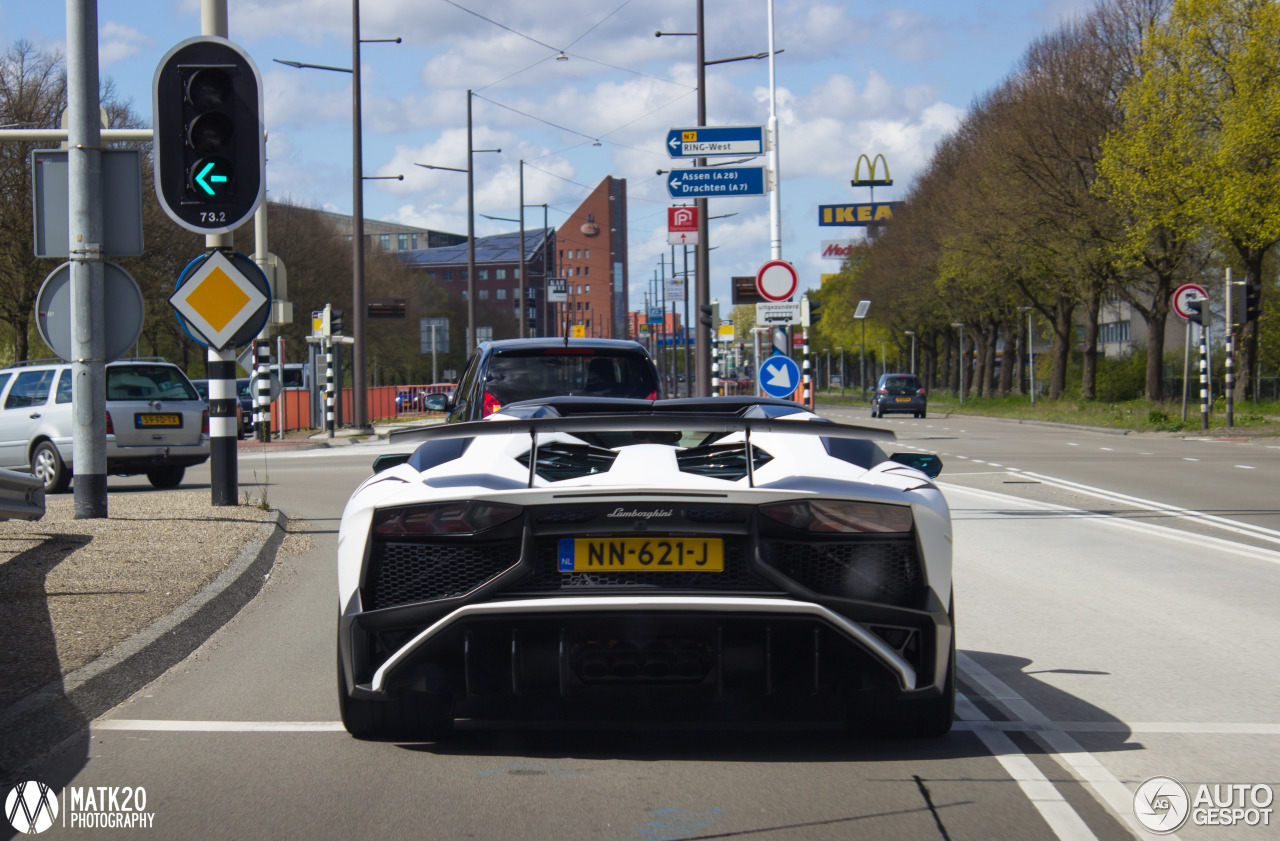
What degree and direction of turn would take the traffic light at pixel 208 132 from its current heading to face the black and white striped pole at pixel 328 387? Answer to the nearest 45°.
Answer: approximately 180°

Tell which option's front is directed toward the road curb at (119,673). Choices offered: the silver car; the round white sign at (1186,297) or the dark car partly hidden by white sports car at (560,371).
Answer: the round white sign

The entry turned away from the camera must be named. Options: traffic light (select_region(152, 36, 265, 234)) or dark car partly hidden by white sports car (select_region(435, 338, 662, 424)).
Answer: the dark car partly hidden by white sports car

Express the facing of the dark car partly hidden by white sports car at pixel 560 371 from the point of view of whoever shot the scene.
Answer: facing away from the viewer

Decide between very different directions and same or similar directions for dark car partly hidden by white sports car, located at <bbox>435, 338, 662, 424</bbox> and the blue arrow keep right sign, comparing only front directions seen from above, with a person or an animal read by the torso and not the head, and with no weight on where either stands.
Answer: very different directions

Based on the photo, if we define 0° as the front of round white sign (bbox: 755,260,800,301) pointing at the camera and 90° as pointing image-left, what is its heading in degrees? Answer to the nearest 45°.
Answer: approximately 0°

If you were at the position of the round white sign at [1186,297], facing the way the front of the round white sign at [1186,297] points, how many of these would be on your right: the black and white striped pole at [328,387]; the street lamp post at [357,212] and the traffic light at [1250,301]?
2

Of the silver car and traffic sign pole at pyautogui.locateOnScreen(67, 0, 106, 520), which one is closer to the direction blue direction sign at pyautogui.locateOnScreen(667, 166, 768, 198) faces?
the traffic sign pole

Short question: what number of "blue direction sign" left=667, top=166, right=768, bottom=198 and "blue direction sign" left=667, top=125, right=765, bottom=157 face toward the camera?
2

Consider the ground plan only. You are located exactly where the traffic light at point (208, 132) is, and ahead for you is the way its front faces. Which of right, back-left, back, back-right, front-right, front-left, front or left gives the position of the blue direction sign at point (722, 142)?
back-left

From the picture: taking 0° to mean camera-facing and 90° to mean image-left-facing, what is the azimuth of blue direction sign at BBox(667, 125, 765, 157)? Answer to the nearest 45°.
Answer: approximately 0°

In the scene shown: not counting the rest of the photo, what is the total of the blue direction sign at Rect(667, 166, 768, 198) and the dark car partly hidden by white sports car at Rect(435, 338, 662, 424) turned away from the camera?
1
